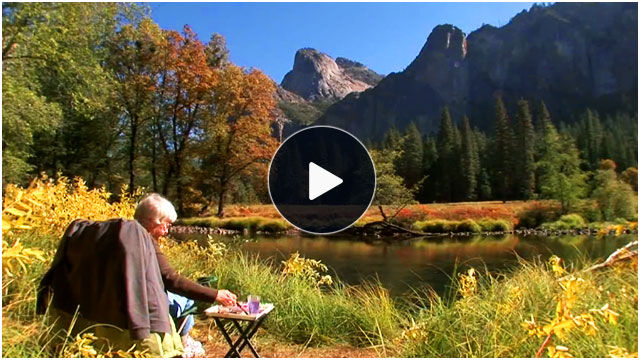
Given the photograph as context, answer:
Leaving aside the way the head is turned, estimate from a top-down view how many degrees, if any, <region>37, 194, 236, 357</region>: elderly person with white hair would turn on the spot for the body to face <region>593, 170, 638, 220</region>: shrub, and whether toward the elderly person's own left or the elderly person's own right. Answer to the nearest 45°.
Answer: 0° — they already face it

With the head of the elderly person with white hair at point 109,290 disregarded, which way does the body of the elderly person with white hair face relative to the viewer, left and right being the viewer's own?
facing away from the viewer and to the right of the viewer

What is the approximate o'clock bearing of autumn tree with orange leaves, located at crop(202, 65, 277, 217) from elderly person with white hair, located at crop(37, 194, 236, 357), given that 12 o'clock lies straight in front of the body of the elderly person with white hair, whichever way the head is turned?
The autumn tree with orange leaves is roughly at 11 o'clock from the elderly person with white hair.

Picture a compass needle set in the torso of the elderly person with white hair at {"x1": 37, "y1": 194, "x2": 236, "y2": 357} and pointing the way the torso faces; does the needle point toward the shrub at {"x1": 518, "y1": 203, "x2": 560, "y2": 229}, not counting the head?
yes

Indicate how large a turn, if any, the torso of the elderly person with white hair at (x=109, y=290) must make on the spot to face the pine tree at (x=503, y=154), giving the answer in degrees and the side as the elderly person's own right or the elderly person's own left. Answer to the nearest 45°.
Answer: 0° — they already face it

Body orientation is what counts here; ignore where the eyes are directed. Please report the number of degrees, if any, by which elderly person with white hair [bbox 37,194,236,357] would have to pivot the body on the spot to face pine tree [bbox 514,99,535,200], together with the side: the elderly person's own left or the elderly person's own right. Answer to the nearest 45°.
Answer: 0° — they already face it

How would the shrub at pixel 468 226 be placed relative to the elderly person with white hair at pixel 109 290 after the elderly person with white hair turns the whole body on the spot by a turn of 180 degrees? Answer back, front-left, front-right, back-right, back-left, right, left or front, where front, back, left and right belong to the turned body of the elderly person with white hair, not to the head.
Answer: back

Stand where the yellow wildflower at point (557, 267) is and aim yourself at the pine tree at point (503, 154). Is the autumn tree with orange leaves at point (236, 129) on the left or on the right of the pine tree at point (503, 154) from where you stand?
left

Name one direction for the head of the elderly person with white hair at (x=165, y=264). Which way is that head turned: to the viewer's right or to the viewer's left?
to the viewer's right

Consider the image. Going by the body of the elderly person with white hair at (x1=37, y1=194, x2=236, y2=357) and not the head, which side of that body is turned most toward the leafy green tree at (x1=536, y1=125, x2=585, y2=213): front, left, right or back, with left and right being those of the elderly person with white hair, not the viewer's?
front

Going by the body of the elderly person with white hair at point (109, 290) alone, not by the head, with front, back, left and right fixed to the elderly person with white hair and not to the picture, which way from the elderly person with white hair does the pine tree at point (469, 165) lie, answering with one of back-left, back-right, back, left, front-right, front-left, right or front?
front

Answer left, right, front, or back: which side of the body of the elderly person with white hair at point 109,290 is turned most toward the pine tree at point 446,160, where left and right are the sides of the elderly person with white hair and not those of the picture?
front

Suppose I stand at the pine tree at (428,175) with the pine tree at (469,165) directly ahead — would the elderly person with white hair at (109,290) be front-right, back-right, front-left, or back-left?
back-right

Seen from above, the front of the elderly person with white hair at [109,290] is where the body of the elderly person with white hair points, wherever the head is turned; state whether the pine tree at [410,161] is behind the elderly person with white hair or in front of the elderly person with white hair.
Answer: in front

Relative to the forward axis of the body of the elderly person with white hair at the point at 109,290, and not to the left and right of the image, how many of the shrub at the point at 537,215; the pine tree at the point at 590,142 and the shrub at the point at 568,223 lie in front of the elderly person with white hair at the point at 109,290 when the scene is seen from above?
3

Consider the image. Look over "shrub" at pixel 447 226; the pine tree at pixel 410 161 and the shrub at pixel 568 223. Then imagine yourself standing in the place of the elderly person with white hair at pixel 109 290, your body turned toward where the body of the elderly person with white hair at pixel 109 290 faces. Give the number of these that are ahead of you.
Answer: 3
